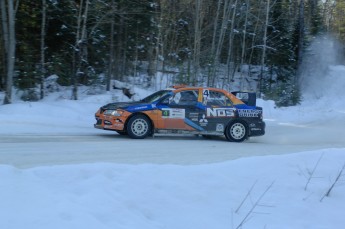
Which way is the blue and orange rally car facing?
to the viewer's left

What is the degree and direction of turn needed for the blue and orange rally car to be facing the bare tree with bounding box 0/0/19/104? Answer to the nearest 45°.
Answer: approximately 45° to its right
